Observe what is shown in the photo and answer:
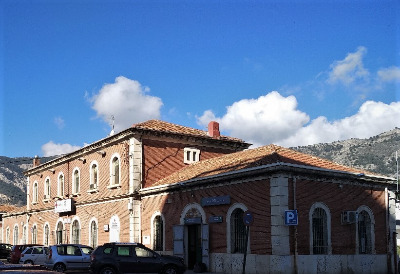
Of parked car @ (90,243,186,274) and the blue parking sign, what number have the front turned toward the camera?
1

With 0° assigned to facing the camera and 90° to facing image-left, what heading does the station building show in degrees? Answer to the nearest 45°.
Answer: approximately 45°

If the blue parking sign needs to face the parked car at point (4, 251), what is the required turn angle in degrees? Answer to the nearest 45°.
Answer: approximately 135° to its right

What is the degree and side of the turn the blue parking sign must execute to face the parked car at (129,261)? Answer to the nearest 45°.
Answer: approximately 90° to its right
